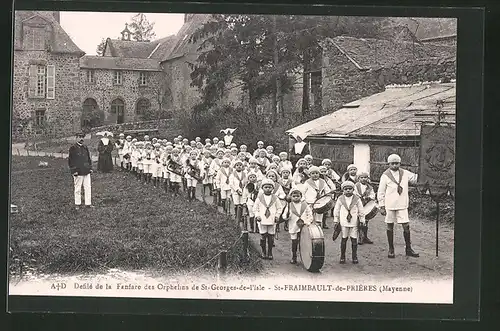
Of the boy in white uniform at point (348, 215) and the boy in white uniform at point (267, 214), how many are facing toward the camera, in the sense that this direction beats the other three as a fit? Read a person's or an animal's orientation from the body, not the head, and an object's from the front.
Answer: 2

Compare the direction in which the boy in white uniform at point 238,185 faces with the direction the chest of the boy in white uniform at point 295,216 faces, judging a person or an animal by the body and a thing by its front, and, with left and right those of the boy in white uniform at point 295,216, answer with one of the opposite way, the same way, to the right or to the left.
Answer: the same way

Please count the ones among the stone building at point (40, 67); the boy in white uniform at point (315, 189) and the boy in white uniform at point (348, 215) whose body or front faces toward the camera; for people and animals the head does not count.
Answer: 3

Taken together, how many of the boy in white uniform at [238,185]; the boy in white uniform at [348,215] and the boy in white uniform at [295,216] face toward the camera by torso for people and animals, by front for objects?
3

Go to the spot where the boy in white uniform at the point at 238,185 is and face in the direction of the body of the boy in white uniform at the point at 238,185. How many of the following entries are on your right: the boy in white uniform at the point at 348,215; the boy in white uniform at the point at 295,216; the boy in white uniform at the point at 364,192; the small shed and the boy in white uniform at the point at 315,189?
0

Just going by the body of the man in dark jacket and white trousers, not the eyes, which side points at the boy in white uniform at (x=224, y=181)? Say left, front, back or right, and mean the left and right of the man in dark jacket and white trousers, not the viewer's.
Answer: left

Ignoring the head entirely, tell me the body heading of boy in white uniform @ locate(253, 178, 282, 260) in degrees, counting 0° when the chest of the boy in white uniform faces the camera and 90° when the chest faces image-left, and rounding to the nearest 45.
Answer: approximately 0°

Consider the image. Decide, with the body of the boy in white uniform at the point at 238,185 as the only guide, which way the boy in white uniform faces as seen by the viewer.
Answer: toward the camera

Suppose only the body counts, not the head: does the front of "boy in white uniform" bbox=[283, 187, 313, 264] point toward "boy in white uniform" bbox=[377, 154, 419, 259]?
no

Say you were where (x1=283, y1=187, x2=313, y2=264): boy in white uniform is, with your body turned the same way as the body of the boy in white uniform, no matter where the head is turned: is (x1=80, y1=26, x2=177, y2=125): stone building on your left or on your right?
on your right

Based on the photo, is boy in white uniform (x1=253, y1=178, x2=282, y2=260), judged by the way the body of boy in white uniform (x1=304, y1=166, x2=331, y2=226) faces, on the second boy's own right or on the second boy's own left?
on the second boy's own right

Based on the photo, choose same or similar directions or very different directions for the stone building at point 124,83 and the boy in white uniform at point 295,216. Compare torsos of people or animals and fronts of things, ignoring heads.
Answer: same or similar directions

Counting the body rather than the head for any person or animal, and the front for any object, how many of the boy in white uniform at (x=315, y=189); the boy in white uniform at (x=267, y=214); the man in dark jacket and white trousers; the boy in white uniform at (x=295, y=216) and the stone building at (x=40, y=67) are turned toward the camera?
5

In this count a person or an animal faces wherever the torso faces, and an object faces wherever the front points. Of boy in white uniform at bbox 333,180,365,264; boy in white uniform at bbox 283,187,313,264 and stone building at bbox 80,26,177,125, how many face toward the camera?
3

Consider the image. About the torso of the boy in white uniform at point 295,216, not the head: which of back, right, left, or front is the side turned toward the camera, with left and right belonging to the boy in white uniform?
front

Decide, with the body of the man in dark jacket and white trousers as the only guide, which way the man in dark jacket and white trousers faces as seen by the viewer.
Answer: toward the camera
